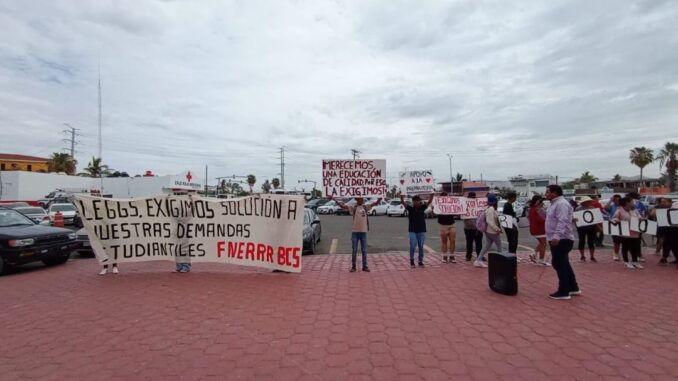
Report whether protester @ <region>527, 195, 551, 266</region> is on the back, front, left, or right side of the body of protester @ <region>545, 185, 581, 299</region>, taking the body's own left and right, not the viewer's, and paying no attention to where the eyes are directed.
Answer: right

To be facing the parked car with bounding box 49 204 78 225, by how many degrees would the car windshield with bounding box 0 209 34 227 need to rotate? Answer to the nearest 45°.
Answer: approximately 135° to its left

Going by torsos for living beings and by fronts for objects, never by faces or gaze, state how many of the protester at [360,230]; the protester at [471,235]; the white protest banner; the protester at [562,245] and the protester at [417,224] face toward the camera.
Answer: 4

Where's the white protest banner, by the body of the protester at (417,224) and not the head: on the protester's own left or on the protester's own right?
on the protester's own right

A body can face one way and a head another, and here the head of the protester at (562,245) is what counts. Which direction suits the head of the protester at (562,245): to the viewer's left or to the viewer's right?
to the viewer's left

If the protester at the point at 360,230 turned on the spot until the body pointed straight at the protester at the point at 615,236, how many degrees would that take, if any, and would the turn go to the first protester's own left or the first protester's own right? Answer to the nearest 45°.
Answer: approximately 90° to the first protester's own left

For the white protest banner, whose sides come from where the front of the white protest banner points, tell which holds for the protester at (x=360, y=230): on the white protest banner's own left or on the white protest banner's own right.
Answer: on the white protest banner's own left
